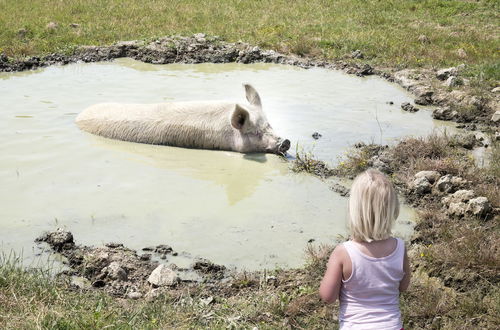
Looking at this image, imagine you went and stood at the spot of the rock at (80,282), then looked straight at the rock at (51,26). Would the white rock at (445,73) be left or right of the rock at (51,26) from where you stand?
right

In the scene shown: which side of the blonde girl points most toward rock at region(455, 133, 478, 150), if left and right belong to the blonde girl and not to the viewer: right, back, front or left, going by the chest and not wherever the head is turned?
front

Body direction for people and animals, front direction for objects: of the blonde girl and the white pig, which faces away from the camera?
the blonde girl

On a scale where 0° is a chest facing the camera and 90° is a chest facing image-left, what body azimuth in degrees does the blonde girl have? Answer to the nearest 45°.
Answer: approximately 180°

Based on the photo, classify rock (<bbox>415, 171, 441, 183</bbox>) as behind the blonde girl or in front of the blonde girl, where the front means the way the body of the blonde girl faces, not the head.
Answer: in front

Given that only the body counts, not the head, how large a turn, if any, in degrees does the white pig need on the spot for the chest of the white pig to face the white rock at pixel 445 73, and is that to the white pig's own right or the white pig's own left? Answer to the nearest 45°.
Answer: approximately 45° to the white pig's own left

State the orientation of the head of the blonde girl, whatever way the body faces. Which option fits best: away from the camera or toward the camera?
away from the camera

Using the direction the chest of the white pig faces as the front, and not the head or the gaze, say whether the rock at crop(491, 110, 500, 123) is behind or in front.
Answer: in front

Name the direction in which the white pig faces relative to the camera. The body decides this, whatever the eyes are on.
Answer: to the viewer's right

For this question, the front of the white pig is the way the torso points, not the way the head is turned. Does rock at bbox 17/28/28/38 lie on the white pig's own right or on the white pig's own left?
on the white pig's own left

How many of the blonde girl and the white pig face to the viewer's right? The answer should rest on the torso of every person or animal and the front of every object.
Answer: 1

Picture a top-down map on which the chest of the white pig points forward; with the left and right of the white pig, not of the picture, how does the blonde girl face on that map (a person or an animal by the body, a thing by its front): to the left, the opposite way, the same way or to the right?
to the left

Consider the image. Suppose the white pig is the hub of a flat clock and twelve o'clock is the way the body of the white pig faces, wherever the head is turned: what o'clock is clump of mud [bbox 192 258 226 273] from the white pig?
The clump of mud is roughly at 3 o'clock from the white pig.

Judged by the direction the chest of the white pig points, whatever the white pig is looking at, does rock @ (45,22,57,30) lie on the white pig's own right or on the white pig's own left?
on the white pig's own left

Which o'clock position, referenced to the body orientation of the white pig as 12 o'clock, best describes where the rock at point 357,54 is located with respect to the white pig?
The rock is roughly at 10 o'clock from the white pig.

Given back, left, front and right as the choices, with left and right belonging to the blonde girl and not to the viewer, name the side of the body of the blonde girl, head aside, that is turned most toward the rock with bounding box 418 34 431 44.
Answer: front
